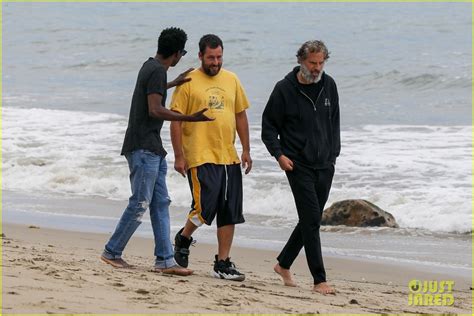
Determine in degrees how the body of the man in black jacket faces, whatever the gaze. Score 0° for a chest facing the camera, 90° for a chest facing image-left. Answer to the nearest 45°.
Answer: approximately 315°

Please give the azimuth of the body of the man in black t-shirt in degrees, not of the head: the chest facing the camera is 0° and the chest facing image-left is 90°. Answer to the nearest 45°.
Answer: approximately 270°

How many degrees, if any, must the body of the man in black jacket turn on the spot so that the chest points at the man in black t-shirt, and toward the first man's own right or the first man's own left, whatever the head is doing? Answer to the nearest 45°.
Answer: approximately 135° to the first man's own right

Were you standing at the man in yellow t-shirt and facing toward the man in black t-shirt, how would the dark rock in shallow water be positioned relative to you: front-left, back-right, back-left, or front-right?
back-right

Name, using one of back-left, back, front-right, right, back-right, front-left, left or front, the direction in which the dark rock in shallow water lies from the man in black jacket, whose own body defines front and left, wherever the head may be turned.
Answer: back-left

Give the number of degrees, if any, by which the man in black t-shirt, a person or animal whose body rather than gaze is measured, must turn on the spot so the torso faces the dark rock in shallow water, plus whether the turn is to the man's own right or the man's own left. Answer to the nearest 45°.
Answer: approximately 45° to the man's own left
